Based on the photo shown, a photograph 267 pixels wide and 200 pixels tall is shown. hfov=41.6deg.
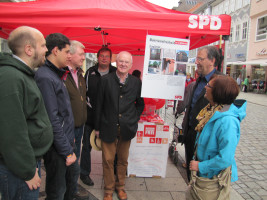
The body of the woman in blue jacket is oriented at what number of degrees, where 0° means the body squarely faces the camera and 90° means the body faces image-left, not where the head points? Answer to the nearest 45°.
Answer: approximately 90°

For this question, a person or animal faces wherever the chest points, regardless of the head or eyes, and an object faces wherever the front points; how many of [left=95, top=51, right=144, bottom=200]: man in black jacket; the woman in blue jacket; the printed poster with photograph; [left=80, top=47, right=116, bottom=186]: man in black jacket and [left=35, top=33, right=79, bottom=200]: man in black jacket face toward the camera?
3

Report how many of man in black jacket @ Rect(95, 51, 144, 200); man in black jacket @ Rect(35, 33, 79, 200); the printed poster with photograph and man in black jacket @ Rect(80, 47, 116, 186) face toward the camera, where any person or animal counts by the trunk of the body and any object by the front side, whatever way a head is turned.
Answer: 3

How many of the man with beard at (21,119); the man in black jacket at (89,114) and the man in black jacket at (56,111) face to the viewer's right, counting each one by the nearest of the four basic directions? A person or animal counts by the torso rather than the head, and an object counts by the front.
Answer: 2

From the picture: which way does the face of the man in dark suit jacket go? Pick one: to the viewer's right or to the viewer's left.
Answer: to the viewer's left

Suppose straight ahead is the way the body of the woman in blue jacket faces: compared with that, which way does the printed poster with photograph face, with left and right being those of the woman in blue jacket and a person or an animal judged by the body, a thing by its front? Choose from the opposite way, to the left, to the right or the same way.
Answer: to the left

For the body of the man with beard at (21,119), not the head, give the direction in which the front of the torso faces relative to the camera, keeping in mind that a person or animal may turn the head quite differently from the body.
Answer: to the viewer's right

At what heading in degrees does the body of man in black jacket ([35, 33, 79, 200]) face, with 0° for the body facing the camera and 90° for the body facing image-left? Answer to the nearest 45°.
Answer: approximately 270°

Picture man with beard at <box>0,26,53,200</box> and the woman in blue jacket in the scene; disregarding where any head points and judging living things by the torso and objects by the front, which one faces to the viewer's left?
the woman in blue jacket

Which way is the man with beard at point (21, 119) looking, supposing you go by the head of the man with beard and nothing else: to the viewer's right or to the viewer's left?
to the viewer's right
